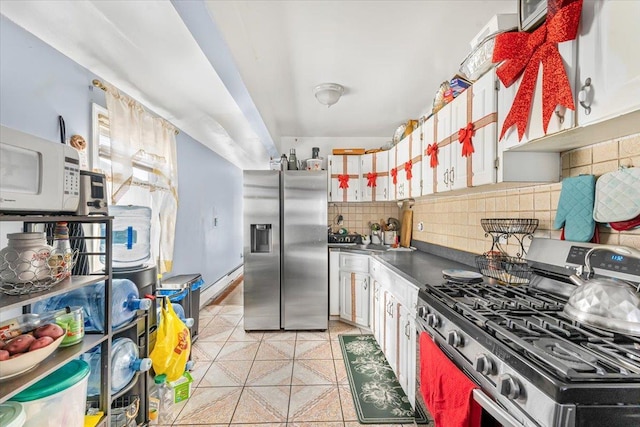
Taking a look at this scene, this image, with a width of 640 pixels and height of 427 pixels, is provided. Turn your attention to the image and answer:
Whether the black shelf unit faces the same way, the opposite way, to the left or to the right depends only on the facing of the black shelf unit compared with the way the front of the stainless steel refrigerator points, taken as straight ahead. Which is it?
to the left

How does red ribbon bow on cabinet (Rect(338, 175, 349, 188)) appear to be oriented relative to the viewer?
toward the camera

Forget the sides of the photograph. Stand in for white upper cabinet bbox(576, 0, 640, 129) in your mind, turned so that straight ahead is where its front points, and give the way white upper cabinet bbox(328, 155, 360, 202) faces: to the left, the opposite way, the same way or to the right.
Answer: to the left

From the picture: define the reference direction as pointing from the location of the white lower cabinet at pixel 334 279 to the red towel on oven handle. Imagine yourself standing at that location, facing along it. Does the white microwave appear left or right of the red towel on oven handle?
right

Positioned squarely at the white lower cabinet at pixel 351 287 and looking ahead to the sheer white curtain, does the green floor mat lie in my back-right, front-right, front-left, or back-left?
front-left

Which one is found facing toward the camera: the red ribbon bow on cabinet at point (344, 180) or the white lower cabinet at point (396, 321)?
the red ribbon bow on cabinet

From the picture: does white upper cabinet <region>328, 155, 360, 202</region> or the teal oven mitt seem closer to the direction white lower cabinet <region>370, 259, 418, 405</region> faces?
the white upper cabinet

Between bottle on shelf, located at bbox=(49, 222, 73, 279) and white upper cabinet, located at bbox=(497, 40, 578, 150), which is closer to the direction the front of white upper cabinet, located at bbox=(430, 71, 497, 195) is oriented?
the bottle on shelf

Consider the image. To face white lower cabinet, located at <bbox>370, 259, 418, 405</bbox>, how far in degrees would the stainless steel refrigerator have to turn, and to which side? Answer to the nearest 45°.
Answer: approximately 45° to its left

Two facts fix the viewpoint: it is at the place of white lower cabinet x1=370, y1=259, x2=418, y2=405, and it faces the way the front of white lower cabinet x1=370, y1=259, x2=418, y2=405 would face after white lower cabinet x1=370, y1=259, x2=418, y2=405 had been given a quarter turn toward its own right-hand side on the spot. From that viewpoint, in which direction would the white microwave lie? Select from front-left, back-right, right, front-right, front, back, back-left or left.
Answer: back-left

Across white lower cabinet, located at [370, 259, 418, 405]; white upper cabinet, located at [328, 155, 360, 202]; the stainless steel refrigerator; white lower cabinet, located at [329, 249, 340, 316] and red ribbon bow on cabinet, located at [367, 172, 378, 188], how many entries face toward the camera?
4

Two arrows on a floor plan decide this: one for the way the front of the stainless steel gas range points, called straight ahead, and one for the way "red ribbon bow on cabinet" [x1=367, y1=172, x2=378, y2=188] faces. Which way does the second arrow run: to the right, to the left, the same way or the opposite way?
to the left

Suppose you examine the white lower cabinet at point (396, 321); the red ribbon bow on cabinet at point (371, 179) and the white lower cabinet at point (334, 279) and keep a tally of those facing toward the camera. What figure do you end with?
2

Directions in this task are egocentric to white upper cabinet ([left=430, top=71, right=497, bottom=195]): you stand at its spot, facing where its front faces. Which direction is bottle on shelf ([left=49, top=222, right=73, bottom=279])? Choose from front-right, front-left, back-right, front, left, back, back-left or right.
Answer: front

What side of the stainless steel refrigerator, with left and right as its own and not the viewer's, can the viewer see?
front

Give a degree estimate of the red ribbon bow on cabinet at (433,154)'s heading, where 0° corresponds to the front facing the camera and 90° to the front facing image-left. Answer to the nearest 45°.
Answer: approximately 45°

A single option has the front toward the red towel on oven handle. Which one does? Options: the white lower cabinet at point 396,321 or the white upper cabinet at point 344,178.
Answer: the white upper cabinet

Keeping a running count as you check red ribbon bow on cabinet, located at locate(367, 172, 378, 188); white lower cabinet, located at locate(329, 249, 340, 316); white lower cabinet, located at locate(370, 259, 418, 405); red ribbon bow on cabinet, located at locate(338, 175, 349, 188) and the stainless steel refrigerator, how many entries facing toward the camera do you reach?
4
